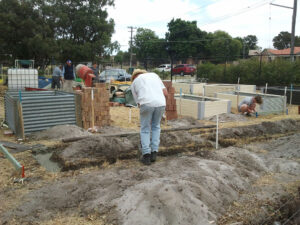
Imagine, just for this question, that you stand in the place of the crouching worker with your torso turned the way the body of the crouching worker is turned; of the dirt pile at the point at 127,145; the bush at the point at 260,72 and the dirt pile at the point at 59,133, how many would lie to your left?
1
